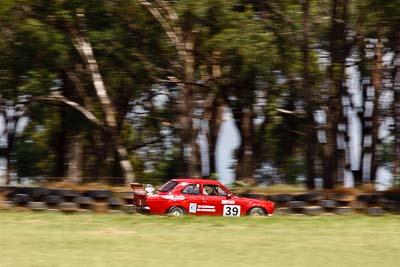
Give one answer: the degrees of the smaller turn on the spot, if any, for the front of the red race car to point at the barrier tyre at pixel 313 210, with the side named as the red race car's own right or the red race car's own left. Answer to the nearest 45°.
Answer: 0° — it already faces it

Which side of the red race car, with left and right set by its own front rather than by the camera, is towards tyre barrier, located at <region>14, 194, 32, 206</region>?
back

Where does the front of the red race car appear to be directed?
to the viewer's right

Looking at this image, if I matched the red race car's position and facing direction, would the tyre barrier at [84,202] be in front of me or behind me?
behind

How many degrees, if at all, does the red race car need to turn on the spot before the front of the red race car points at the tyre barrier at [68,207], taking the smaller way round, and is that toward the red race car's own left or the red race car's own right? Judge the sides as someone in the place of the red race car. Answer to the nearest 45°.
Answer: approximately 180°

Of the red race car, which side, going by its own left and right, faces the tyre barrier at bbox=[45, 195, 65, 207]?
back

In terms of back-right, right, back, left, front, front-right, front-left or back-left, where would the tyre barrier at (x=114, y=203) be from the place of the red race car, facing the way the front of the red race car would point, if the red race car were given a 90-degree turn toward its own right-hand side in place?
right
